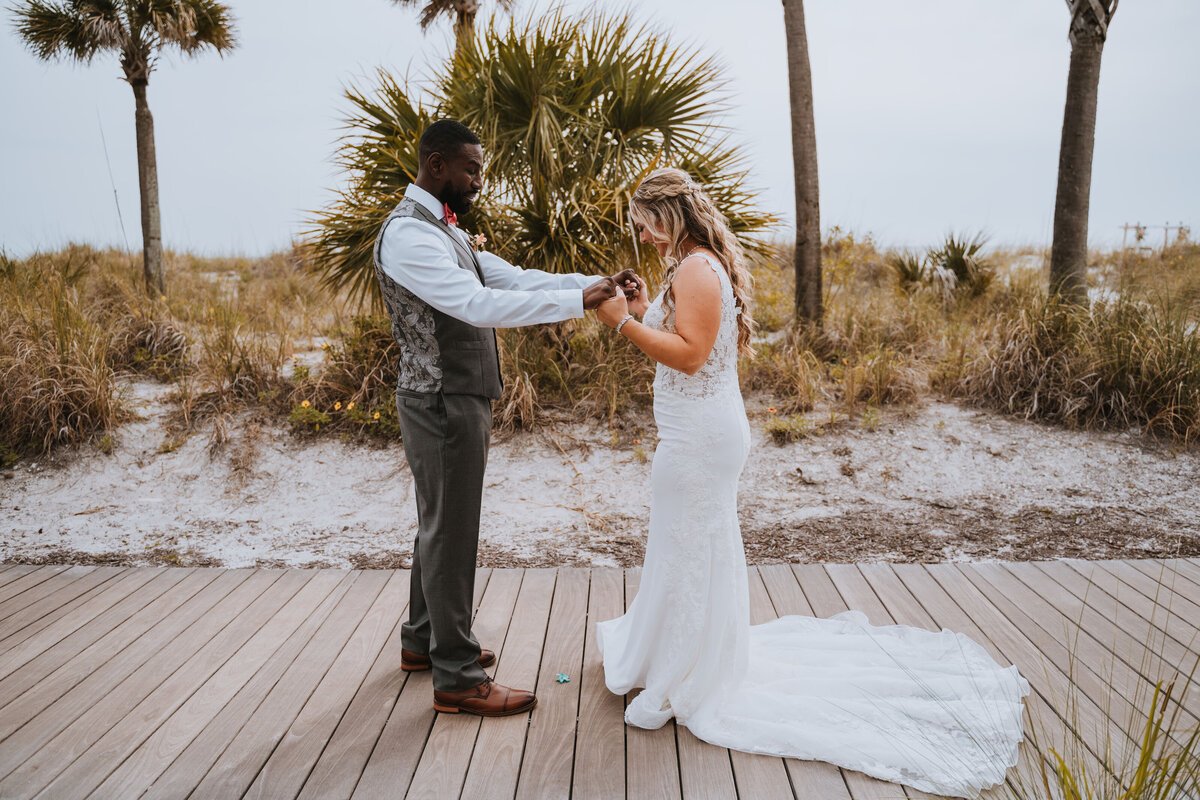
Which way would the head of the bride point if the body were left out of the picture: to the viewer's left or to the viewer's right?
to the viewer's left

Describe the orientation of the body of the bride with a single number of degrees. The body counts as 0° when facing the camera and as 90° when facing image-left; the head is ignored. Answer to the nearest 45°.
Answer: approximately 90°

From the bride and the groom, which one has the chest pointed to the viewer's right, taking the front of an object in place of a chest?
the groom

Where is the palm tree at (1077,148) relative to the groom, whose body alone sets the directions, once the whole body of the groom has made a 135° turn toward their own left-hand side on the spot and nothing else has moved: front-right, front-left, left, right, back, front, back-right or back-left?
right

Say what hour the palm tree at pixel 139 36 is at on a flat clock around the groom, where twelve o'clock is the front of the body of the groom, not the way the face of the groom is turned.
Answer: The palm tree is roughly at 8 o'clock from the groom.

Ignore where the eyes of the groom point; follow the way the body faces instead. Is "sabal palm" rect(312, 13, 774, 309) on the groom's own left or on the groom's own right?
on the groom's own left

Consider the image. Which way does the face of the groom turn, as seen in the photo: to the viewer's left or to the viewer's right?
to the viewer's right

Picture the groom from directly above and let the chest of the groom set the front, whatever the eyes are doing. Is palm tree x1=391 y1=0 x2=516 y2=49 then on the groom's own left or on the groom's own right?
on the groom's own left

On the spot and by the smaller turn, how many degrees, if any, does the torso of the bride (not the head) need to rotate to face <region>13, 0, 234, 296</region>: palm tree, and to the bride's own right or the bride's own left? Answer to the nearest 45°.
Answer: approximately 45° to the bride's own right

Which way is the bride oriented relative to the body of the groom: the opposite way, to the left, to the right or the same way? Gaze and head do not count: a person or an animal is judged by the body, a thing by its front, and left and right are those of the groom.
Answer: the opposite way

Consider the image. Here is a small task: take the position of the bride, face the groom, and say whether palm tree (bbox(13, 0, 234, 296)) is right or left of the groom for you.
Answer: right

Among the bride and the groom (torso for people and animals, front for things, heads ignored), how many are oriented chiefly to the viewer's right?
1

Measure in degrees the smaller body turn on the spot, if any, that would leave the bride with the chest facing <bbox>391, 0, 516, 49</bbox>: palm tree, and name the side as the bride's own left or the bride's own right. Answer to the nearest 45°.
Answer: approximately 45° to the bride's own right

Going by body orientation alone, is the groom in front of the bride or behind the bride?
in front

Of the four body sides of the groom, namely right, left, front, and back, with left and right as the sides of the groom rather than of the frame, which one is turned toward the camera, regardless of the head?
right

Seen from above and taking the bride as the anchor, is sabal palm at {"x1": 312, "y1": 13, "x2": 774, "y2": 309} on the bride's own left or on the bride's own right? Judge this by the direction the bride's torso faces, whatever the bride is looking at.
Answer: on the bride's own right
